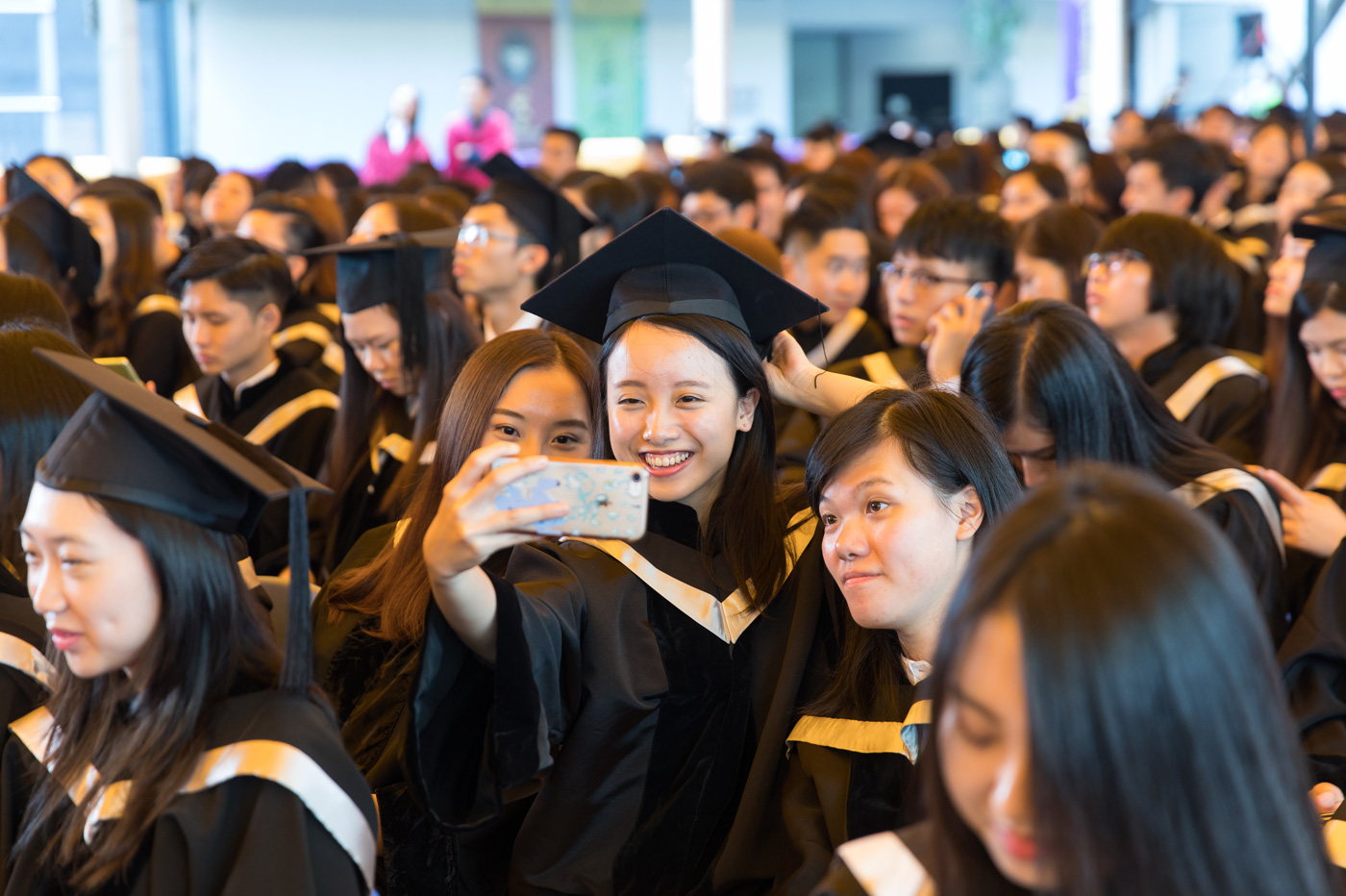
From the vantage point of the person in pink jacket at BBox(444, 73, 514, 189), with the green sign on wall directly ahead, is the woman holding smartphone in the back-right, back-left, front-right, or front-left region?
back-right

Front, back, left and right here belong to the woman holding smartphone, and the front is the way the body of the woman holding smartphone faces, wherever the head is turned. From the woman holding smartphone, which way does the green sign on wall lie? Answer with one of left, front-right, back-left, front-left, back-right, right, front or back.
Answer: back

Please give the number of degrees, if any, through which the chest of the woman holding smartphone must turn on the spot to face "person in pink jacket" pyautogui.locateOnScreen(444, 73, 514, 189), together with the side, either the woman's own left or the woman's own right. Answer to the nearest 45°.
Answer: approximately 180°

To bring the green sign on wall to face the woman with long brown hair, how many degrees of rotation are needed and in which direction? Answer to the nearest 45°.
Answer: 0° — it already faces them

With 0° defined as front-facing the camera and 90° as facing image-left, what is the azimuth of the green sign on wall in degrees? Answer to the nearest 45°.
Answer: approximately 0°

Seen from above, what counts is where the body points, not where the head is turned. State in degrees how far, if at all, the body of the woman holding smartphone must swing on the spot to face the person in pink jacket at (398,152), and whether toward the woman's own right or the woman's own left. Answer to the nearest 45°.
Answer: approximately 180°

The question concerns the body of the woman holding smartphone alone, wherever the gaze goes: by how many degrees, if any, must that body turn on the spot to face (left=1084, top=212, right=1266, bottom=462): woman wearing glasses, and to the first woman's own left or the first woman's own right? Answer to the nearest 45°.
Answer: approximately 135° to the first woman's own left

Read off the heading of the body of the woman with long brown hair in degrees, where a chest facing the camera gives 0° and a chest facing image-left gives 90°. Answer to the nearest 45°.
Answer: approximately 315°
